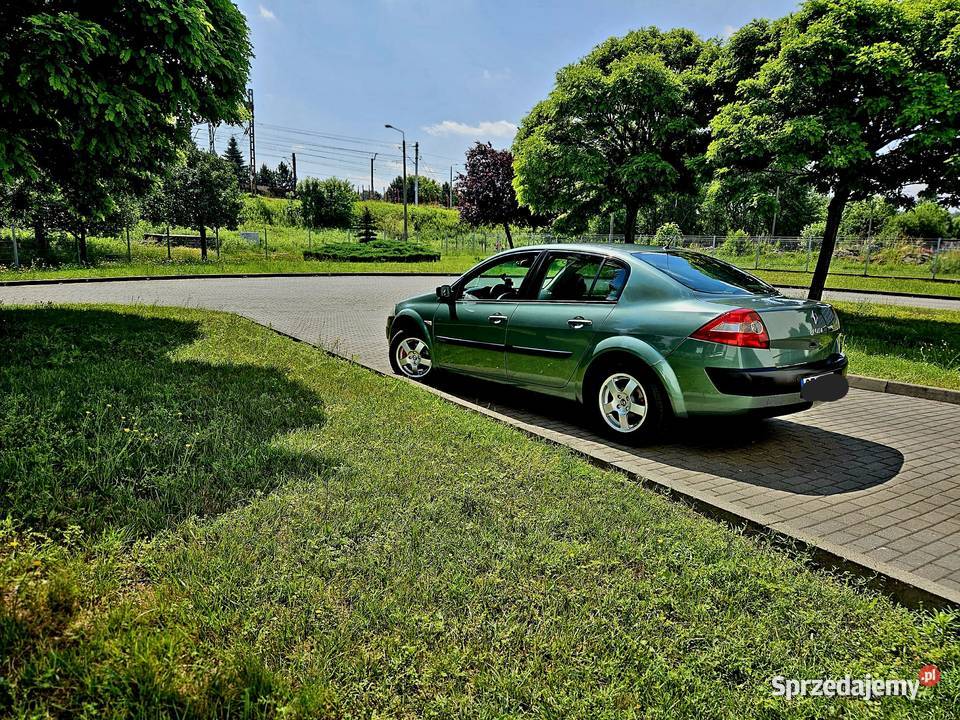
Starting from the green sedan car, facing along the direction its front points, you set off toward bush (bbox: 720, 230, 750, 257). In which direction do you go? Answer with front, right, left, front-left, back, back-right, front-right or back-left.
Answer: front-right

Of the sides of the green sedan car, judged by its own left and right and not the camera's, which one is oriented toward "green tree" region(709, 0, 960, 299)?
right

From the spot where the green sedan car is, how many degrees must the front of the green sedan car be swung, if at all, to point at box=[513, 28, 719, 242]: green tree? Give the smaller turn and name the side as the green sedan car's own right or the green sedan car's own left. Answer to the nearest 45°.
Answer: approximately 45° to the green sedan car's own right

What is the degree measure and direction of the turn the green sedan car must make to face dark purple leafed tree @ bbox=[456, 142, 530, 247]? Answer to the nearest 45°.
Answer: approximately 45° to its right

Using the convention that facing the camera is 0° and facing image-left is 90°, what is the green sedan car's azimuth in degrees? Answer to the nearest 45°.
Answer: approximately 135°

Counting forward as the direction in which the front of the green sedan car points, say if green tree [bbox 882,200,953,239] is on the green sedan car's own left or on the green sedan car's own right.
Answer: on the green sedan car's own right
